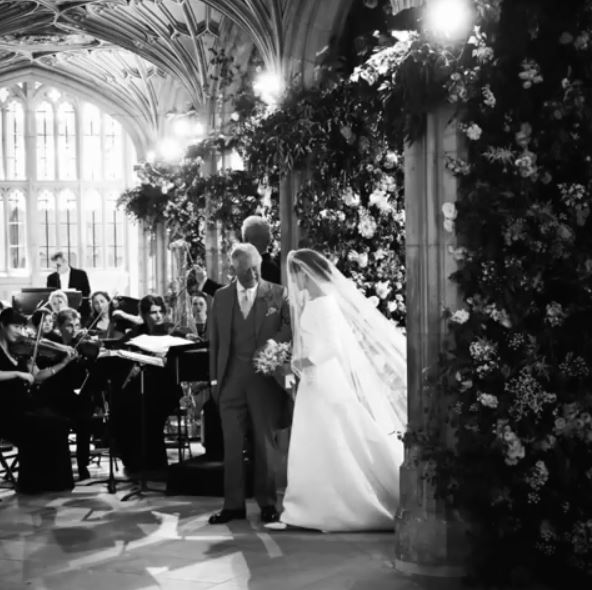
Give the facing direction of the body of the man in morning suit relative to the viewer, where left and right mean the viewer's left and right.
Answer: facing the viewer

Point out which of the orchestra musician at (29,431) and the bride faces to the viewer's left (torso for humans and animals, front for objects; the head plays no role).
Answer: the bride

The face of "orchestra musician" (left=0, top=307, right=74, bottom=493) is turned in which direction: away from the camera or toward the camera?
toward the camera

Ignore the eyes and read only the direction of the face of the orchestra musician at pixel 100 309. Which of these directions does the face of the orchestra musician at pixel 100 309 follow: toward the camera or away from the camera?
toward the camera

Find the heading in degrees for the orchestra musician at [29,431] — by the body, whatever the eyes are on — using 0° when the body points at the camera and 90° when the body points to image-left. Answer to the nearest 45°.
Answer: approximately 270°

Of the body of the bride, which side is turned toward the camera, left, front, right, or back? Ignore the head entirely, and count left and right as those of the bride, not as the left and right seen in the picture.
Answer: left

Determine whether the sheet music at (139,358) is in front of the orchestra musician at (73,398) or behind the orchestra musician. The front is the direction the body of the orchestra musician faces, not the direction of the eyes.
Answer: in front

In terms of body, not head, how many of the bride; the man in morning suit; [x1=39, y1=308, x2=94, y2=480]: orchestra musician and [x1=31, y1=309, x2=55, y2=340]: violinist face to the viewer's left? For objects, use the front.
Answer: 1

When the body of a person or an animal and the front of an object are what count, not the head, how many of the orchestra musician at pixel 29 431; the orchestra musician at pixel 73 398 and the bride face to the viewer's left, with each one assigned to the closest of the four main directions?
1

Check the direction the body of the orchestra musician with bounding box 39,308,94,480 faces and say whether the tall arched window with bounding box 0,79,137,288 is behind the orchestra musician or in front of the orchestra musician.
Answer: behind
